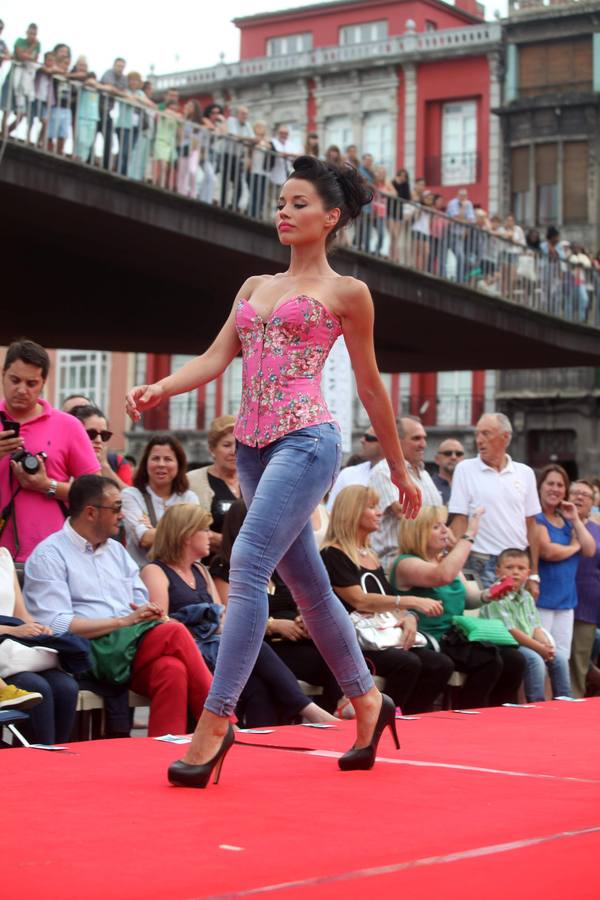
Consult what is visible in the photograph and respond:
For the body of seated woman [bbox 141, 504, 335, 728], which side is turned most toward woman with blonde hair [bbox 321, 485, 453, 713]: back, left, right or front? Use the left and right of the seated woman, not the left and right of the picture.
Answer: left

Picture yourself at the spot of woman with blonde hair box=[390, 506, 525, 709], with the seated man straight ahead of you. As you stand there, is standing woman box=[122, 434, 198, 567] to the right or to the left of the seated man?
right

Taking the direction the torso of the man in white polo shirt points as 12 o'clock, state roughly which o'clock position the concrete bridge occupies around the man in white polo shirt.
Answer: The concrete bridge is roughly at 5 o'clock from the man in white polo shirt.

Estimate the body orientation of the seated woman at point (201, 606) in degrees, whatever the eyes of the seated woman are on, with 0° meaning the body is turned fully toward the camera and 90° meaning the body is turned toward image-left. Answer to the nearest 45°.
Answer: approximately 315°

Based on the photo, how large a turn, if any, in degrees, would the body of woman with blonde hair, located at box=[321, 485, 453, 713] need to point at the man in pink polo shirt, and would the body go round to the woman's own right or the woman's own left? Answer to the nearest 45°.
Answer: approximately 90° to the woman's own right

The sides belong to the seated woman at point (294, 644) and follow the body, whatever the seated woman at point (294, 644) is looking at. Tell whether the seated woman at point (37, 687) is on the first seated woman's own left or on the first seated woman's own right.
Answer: on the first seated woman's own right

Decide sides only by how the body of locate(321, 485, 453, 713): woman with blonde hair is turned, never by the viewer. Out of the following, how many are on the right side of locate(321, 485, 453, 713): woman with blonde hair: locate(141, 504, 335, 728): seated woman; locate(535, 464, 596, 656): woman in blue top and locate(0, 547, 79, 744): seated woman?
2

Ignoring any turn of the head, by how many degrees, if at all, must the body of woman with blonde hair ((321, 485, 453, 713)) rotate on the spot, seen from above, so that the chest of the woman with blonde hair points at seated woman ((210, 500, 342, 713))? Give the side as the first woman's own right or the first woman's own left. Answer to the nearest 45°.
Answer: approximately 90° to the first woman's own right

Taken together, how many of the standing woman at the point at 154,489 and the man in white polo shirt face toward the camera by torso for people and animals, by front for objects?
2

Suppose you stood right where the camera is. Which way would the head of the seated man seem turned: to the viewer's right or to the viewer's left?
to the viewer's right

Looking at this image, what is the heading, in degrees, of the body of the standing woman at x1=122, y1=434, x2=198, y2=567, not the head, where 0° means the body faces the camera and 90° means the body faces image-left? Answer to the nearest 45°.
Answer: approximately 0°
